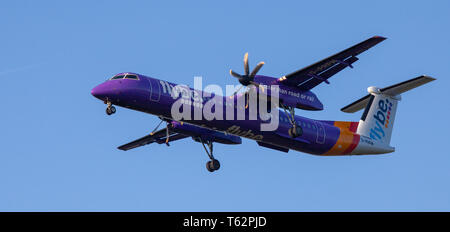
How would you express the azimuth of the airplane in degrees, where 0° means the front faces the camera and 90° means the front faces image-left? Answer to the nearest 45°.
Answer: approximately 45°
